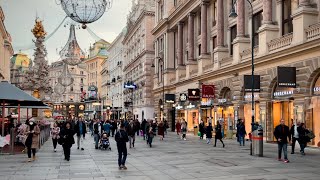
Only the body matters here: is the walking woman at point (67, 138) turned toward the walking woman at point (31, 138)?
no

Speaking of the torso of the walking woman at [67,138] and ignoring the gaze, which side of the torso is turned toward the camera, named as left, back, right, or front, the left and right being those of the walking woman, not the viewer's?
front

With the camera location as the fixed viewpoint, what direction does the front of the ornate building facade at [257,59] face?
facing the viewer and to the left of the viewer

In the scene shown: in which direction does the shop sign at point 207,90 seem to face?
toward the camera

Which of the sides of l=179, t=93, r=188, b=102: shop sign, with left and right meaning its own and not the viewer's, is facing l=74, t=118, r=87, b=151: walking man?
front

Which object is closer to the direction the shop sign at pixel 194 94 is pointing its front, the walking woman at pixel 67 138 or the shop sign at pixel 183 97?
the walking woman

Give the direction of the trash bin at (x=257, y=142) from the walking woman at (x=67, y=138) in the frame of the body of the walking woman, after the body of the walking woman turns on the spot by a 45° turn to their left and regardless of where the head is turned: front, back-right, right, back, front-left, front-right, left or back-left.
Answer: front-left

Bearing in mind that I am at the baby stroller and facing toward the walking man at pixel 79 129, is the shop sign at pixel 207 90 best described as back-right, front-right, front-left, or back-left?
back-right

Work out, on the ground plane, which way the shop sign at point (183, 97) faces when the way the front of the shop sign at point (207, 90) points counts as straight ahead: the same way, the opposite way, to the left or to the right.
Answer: the same way
